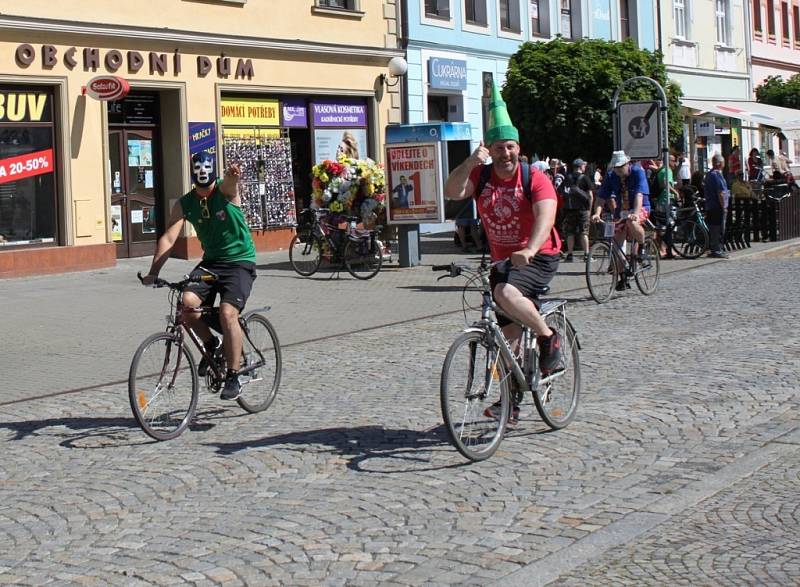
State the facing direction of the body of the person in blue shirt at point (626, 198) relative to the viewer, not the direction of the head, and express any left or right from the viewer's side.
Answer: facing the viewer and to the left of the viewer

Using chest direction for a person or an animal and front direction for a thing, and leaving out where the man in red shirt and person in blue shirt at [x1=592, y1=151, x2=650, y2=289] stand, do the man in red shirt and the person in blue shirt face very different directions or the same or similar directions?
same or similar directions

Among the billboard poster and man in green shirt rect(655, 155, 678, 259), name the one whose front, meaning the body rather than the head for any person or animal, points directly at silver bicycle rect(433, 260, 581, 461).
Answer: the billboard poster

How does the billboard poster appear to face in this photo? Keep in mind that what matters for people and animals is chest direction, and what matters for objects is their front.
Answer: toward the camera

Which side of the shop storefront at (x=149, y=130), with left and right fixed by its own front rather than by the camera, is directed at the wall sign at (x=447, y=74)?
left

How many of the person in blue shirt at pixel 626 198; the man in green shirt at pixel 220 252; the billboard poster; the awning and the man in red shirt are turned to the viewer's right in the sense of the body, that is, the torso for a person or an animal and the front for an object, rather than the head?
0

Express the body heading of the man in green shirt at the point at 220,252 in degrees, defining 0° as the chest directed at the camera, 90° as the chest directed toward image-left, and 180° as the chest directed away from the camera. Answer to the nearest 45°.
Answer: approximately 45°

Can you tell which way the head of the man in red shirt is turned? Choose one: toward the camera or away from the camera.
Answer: toward the camera

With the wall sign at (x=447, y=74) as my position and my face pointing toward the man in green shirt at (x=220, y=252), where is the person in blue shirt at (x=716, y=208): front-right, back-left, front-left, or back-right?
front-left
